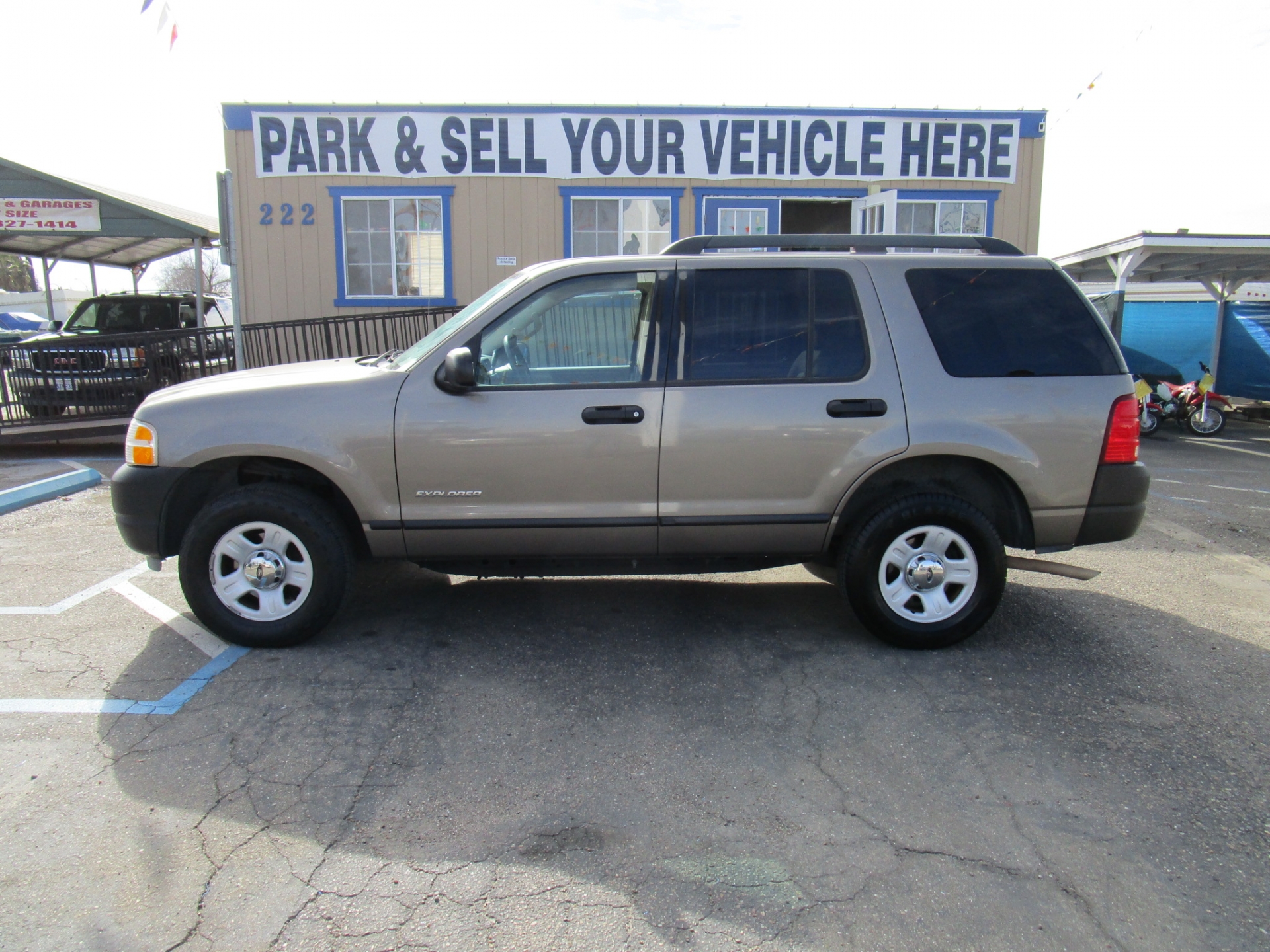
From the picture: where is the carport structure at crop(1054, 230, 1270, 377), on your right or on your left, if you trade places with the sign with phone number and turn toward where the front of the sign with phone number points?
on your left

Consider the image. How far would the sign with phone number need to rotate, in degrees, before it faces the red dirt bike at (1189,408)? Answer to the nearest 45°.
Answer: approximately 45° to its left

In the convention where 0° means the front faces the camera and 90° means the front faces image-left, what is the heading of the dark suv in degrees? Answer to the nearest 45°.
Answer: approximately 45°

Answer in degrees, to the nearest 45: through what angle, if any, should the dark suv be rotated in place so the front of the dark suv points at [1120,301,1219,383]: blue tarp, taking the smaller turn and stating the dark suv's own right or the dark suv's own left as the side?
approximately 135° to the dark suv's own left

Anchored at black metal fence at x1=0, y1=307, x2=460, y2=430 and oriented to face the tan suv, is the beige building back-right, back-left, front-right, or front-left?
front-left

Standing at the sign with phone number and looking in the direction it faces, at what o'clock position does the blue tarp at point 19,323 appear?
The blue tarp is roughly at 6 o'clock from the sign with phone number.

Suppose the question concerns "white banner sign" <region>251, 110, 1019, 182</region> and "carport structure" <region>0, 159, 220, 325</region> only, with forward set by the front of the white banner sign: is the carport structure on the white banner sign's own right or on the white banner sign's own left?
on the white banner sign's own right

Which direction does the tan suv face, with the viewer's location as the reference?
facing to the left of the viewer

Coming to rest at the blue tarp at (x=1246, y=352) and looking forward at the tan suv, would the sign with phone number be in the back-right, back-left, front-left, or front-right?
front-right

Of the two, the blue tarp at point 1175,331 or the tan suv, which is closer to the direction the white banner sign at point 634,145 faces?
the tan suv

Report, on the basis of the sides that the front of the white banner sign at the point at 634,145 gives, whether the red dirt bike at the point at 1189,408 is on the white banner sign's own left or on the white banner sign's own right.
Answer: on the white banner sign's own left

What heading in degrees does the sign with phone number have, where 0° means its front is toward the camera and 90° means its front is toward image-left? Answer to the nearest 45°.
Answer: approximately 0°

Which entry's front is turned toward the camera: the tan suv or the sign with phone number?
the sign with phone number
